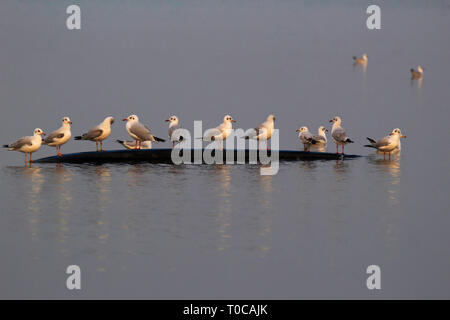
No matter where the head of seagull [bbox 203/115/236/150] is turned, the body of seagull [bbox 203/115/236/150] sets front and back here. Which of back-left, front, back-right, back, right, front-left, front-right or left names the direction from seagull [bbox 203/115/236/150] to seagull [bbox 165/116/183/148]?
back-left

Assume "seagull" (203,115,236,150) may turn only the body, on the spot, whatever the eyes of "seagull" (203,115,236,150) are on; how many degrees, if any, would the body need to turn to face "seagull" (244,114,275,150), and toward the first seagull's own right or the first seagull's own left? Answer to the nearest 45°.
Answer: approximately 45° to the first seagull's own left

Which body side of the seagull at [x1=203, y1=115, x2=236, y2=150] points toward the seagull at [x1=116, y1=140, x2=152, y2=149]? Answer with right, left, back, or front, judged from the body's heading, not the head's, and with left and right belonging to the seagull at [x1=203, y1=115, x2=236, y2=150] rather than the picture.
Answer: back

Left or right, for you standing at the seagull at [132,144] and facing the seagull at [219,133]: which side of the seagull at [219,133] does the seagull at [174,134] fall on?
left

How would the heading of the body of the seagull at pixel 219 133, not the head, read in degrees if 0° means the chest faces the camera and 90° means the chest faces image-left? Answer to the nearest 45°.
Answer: approximately 270°
